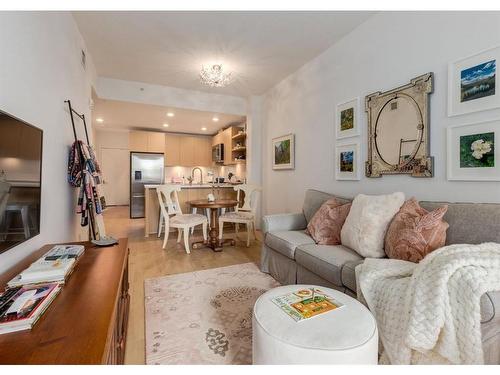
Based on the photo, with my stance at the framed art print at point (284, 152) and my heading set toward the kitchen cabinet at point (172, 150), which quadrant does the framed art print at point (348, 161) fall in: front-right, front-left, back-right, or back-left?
back-left

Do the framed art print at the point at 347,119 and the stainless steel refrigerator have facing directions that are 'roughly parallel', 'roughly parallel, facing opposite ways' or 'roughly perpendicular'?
roughly perpendicular

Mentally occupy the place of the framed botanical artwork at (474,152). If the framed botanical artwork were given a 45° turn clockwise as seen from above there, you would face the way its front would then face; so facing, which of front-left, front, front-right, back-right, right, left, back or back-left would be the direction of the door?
front

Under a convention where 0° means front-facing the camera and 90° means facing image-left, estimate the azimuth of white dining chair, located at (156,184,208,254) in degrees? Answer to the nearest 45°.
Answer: approximately 315°

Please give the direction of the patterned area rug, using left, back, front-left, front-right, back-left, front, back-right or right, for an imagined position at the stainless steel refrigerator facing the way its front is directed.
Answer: front

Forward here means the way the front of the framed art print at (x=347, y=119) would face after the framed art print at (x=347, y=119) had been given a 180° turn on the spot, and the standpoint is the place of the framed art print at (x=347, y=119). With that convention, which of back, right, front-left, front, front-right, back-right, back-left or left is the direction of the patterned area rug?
back

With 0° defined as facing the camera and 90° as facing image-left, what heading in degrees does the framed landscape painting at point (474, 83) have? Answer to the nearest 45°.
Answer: approximately 45°

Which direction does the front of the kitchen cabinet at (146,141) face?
toward the camera

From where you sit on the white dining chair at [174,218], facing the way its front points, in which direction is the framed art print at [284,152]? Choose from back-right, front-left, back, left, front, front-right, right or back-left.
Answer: front-left

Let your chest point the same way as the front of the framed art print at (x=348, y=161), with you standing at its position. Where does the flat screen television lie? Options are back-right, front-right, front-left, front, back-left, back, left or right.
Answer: front

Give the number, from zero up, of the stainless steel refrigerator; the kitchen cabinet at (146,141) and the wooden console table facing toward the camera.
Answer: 2

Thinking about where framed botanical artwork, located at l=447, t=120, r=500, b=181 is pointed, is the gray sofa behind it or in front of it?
in front

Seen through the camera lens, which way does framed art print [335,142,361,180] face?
facing the viewer and to the left of the viewer

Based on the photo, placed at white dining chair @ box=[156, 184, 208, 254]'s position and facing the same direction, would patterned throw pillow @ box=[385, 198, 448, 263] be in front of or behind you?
in front

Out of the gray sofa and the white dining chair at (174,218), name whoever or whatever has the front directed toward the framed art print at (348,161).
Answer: the white dining chair
